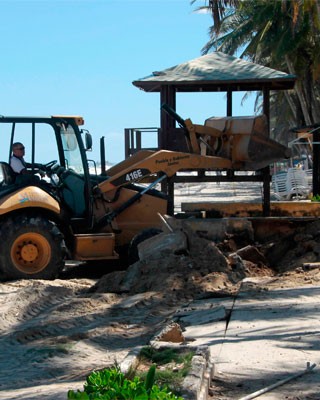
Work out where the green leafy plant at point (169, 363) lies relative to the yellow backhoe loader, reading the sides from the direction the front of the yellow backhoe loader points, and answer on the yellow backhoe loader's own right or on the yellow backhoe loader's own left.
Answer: on the yellow backhoe loader's own right

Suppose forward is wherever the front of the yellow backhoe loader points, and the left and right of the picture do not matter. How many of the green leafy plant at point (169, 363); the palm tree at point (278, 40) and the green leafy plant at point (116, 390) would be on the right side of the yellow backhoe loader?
2

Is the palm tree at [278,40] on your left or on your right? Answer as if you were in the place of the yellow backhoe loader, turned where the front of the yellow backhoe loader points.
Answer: on your left

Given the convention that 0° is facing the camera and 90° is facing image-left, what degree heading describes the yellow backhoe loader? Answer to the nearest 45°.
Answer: approximately 270°

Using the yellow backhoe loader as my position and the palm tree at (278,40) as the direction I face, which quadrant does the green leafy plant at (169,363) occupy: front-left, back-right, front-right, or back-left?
back-right

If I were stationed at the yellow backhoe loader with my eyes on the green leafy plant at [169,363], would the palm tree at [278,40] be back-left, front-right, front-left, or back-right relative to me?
back-left

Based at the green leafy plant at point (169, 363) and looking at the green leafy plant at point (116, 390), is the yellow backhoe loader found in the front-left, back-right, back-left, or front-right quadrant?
back-right

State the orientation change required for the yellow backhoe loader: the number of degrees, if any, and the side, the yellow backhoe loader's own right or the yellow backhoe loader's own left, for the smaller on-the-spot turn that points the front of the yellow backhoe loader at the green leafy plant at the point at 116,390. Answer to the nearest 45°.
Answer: approximately 90° to the yellow backhoe loader's own right
